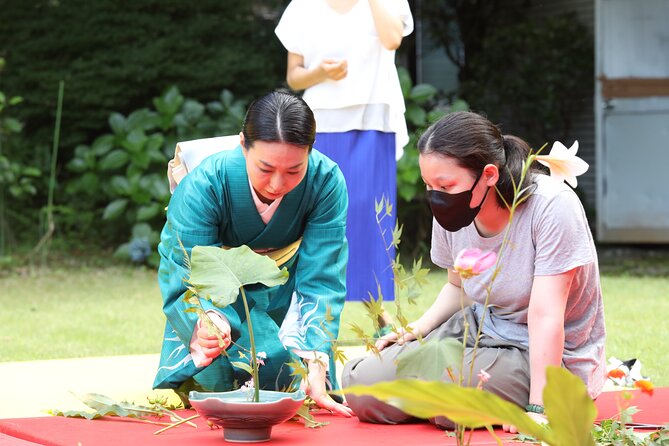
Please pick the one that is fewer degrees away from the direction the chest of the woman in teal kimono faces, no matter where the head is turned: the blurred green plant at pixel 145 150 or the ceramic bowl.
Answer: the ceramic bowl

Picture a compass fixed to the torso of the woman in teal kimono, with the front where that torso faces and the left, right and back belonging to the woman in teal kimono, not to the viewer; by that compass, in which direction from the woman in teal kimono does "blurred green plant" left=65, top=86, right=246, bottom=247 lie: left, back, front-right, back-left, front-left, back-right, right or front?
back

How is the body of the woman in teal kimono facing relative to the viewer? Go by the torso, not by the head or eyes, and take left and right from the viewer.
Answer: facing the viewer

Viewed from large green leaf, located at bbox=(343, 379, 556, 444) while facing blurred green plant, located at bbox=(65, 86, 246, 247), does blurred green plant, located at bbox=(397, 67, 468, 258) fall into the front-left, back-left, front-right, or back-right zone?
front-right

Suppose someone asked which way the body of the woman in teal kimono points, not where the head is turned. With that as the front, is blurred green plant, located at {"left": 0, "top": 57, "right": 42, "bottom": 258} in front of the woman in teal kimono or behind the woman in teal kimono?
behind

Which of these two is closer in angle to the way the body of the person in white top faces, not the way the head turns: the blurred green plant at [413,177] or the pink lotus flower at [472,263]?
the pink lotus flower

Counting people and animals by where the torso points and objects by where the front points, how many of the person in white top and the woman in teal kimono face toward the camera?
2

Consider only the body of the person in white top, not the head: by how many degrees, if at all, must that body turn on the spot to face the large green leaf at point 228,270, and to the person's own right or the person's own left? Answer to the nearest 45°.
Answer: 0° — they already face it

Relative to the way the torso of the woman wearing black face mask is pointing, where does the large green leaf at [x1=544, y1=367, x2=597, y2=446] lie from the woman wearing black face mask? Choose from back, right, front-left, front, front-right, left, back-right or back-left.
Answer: front-left

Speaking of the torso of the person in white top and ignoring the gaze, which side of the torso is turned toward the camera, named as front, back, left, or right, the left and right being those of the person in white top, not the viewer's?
front

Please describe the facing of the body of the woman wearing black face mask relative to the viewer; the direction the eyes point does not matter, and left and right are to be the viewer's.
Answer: facing the viewer and to the left of the viewer

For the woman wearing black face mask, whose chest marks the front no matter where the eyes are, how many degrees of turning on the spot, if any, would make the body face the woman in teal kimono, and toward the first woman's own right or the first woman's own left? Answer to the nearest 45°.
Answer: approximately 45° to the first woman's own right

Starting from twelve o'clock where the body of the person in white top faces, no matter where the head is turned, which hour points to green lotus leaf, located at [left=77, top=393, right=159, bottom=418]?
The green lotus leaf is roughly at 1 o'clock from the person in white top.
